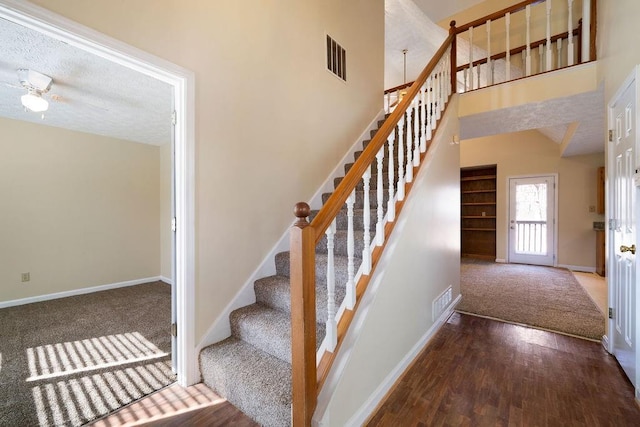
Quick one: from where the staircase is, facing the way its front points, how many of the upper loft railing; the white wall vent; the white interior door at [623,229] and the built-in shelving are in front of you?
0

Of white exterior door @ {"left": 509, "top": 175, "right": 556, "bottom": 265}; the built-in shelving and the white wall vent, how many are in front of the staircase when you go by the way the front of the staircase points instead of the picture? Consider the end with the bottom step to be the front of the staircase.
0

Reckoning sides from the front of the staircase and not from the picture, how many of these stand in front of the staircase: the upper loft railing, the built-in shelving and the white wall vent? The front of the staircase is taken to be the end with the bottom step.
0

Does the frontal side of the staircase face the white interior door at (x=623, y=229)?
no

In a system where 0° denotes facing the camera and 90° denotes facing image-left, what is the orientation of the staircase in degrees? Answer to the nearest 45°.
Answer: approximately 45°

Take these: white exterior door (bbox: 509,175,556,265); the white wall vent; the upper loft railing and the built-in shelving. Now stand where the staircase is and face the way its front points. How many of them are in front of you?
0

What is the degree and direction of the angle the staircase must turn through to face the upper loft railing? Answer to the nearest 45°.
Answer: approximately 135° to its left

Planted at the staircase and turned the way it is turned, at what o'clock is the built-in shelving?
The built-in shelving is roughly at 6 o'clock from the staircase.

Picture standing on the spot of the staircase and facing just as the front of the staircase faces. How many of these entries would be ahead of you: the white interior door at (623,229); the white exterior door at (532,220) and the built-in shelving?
0

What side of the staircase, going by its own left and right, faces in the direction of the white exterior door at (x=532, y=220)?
back

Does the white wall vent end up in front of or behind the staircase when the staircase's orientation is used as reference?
behind
